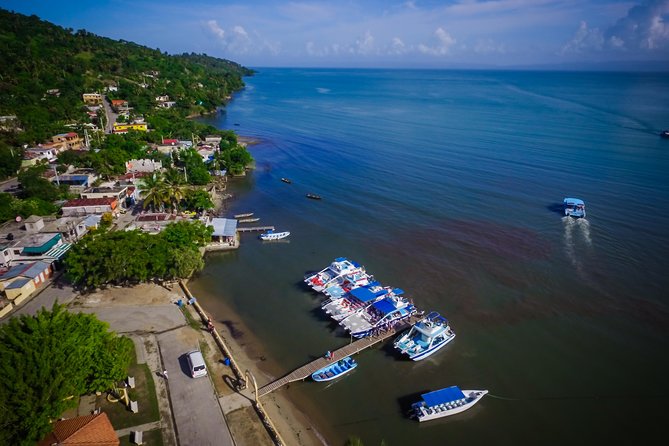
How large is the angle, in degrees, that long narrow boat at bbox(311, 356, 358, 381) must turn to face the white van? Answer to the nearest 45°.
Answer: approximately 45° to its right

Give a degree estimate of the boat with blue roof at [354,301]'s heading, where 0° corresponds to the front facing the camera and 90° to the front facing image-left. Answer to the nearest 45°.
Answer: approximately 45°

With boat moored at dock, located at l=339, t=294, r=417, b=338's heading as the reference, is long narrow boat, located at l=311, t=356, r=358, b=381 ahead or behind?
ahead

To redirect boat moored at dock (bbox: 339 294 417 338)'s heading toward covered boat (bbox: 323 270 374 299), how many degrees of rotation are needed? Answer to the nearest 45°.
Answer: approximately 90° to its right

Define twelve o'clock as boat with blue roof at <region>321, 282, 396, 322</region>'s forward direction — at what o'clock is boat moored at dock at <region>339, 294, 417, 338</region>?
The boat moored at dock is roughly at 9 o'clock from the boat with blue roof.

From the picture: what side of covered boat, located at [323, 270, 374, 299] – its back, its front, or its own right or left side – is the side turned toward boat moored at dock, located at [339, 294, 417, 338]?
left

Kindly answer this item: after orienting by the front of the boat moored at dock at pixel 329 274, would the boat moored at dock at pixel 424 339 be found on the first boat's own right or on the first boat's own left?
on the first boat's own left

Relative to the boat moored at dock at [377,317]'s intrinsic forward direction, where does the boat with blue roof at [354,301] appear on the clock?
The boat with blue roof is roughly at 3 o'clock from the boat moored at dock.

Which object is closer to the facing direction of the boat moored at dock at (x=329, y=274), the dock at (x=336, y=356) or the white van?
the white van

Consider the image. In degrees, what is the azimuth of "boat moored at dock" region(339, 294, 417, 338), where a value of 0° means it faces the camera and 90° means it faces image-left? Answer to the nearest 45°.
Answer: approximately 45°
